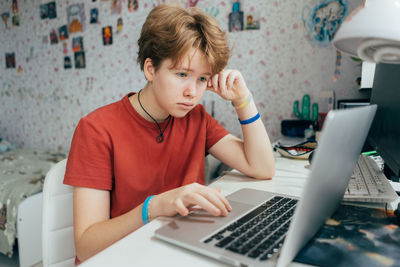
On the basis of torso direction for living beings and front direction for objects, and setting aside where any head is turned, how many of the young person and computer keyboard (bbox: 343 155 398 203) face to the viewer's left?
1

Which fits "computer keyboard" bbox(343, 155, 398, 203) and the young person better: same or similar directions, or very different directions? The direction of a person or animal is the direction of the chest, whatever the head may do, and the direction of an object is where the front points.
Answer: very different directions

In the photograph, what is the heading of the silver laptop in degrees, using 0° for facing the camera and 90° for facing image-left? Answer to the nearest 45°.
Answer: approximately 135°

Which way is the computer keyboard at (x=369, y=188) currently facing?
to the viewer's left

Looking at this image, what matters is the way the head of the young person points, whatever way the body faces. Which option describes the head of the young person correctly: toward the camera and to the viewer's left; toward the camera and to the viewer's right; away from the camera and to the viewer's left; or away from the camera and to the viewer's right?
toward the camera and to the viewer's right

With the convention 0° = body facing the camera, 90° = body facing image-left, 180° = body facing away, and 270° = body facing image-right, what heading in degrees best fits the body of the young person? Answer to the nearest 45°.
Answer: approximately 315°

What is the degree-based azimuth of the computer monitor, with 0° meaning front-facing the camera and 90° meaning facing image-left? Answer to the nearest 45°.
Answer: approximately 45°
